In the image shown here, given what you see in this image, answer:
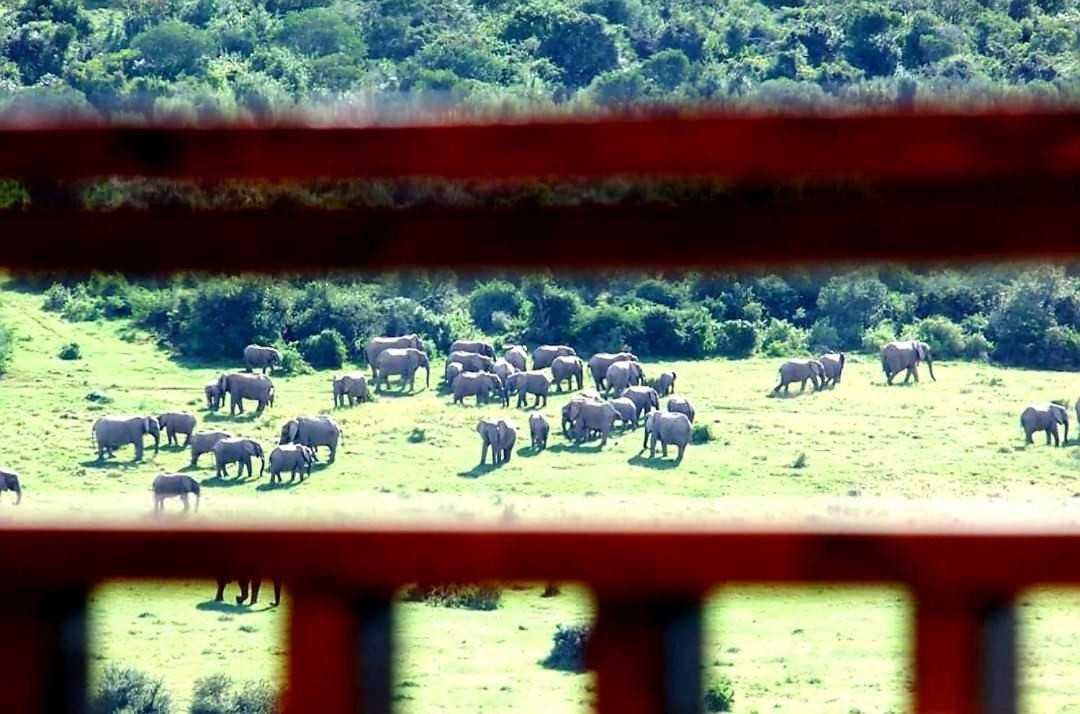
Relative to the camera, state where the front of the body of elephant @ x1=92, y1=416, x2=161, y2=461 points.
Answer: to the viewer's right

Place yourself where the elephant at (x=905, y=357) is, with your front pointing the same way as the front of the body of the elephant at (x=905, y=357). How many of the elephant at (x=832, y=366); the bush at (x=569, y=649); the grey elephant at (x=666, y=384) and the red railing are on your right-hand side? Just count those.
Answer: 2

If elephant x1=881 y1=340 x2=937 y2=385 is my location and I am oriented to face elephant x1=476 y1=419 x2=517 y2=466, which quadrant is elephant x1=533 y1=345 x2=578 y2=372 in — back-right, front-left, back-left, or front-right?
front-right

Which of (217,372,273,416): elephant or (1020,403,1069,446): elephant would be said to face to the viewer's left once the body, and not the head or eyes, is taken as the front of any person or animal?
(217,372,273,416): elephant

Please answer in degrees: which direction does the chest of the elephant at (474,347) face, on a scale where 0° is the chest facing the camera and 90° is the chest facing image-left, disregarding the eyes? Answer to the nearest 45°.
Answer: approximately 270°

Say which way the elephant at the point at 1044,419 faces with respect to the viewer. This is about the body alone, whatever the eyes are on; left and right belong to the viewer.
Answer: facing to the right of the viewer

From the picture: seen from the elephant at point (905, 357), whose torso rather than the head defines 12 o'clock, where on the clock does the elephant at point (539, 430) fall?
the elephant at point (539, 430) is roughly at 6 o'clock from the elephant at point (905, 357).

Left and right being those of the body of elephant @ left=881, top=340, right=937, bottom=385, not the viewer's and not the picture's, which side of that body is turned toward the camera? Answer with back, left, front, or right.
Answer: right

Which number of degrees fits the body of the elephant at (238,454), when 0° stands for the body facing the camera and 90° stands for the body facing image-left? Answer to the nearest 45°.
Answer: approximately 270°

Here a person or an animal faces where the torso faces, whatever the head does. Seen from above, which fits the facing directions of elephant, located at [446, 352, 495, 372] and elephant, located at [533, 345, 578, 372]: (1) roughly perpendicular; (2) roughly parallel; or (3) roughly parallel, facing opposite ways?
roughly parallel

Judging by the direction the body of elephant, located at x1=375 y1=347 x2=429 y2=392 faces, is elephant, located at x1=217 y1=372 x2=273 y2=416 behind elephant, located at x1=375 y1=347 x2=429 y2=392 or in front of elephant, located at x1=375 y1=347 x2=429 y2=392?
behind

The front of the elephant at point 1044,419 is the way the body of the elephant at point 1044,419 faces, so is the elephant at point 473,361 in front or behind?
behind

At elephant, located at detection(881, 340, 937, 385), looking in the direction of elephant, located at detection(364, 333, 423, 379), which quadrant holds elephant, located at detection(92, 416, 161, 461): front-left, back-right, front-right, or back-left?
front-left

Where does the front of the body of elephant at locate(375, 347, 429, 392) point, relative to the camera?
to the viewer's right

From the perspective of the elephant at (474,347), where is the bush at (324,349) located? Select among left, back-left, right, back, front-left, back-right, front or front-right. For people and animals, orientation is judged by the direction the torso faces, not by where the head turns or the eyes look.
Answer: back-right

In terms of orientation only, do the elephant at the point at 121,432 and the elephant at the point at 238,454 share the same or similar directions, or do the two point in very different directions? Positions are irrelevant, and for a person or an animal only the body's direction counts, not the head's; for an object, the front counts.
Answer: same or similar directions
